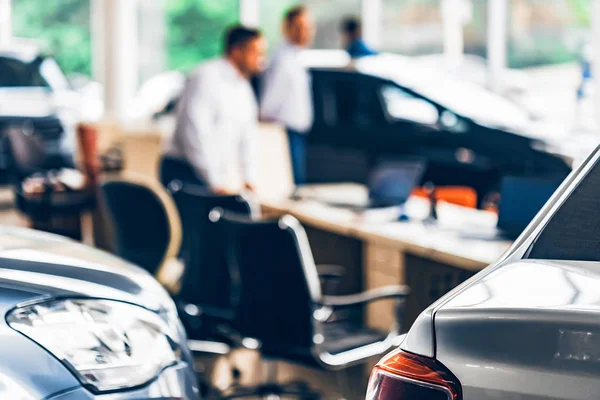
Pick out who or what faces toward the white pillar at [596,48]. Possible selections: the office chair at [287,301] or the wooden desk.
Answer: the office chair

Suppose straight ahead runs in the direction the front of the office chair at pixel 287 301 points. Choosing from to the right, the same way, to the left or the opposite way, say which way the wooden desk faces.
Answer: the opposite way

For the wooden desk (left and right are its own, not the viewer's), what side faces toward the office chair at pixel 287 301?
front

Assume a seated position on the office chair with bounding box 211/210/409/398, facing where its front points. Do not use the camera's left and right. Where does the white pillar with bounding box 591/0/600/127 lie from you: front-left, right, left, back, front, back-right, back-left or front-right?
front

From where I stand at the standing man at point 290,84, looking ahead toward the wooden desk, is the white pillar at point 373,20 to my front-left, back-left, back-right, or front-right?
back-left

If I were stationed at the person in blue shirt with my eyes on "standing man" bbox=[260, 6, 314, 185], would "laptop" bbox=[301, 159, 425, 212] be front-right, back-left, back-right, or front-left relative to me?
front-left

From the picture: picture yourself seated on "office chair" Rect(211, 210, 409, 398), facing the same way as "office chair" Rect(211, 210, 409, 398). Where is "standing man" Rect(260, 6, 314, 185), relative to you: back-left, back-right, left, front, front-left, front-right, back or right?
front-left

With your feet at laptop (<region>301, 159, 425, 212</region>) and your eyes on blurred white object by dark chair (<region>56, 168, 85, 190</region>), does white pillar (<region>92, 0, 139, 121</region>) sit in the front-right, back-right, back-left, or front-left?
front-right

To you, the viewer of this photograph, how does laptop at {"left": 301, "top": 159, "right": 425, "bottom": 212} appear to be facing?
facing the viewer and to the left of the viewer

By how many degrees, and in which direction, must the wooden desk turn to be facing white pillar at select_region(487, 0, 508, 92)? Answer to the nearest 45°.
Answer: approximately 135° to its right

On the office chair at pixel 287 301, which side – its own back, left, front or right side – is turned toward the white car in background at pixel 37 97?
left

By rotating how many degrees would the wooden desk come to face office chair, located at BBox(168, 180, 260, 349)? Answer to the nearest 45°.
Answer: approximately 45° to its right

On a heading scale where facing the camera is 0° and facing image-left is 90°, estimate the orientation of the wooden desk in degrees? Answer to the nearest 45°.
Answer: approximately 45°

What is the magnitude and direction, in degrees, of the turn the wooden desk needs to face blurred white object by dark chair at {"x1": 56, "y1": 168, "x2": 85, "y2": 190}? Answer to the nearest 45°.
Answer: approximately 90° to its right

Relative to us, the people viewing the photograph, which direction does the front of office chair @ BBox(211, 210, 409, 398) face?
facing away from the viewer and to the right of the viewer

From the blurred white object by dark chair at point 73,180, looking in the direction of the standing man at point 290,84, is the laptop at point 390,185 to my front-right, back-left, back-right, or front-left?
front-right

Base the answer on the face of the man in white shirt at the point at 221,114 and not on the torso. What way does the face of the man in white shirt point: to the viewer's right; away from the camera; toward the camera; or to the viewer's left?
to the viewer's right

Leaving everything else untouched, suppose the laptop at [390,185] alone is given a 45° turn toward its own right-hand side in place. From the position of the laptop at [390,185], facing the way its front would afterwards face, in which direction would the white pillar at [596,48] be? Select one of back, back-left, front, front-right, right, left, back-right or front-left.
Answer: back
